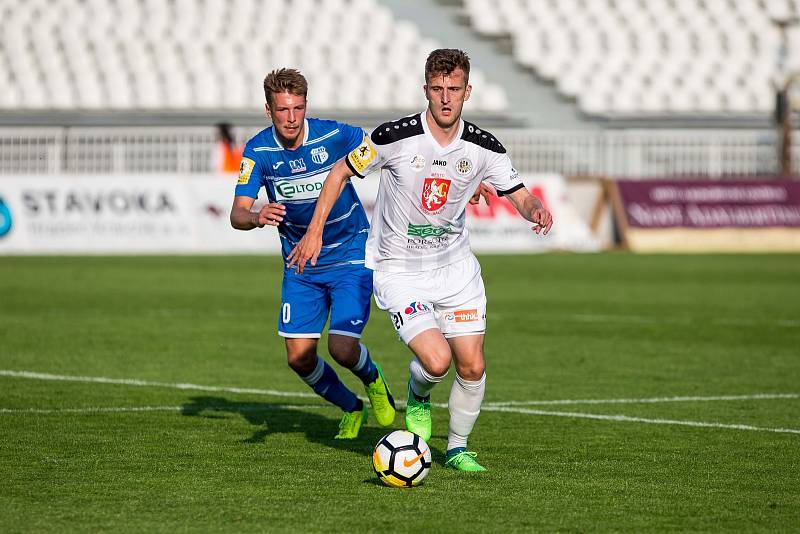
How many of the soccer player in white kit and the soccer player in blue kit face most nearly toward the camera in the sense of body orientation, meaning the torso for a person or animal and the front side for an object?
2

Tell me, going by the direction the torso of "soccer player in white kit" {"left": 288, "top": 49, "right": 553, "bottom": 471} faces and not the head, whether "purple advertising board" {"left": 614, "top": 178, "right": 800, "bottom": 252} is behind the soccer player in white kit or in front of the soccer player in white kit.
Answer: behind

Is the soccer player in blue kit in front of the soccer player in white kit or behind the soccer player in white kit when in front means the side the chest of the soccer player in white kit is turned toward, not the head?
behind

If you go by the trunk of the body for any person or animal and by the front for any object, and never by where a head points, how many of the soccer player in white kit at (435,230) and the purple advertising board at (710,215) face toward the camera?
2

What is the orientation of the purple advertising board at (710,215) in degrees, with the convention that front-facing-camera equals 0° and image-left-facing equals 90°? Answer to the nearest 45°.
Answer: approximately 0°

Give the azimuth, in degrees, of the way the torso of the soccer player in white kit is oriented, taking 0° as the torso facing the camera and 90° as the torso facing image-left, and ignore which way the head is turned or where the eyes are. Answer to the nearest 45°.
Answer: approximately 0°

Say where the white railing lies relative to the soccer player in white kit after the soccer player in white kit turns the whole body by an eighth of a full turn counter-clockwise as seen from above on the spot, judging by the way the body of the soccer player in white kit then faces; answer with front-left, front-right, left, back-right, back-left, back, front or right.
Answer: back-left
